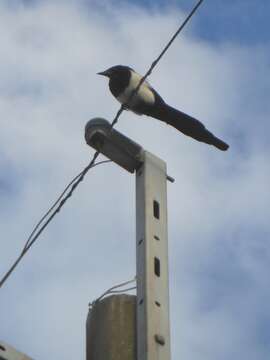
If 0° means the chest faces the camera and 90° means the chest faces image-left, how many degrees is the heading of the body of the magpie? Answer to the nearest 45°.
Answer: approximately 90°
